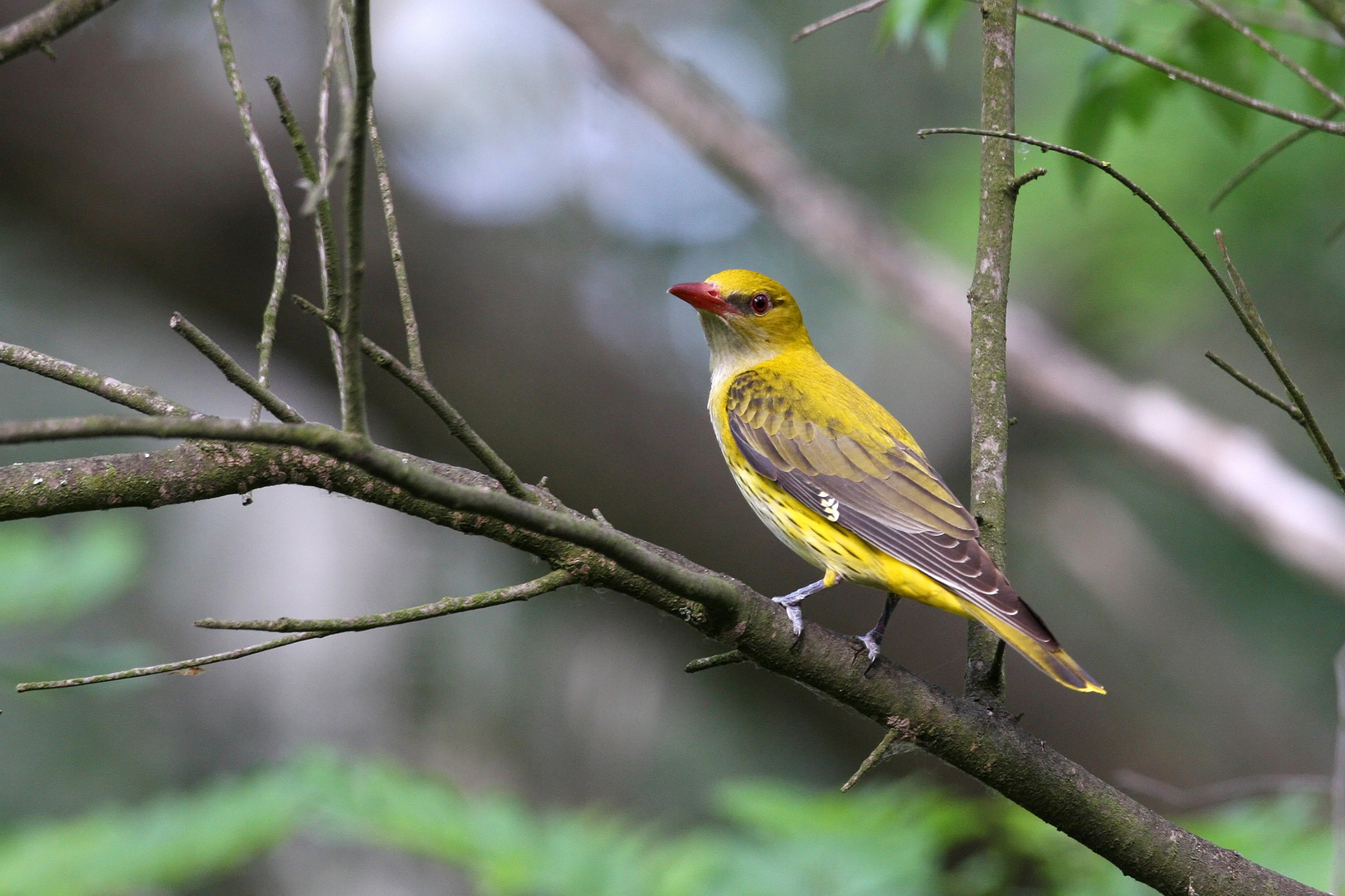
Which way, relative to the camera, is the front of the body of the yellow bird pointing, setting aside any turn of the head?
to the viewer's left

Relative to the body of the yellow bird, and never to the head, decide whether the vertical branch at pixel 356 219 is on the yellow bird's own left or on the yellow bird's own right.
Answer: on the yellow bird's own left

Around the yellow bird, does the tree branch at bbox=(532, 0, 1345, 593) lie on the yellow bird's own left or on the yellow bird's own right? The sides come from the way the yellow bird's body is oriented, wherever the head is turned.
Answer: on the yellow bird's own right
